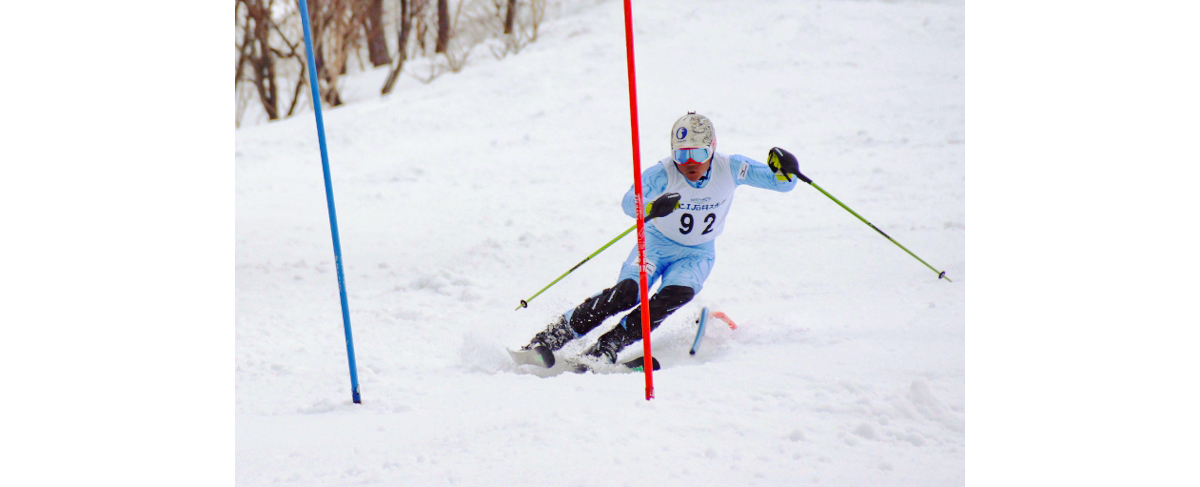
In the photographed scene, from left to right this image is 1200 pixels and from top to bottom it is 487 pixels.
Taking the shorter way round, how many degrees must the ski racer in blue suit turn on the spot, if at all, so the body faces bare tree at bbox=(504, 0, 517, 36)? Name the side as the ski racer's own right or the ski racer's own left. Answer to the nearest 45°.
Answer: approximately 180°

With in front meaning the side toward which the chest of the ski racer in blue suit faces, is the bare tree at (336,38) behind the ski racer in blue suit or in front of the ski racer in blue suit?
behind

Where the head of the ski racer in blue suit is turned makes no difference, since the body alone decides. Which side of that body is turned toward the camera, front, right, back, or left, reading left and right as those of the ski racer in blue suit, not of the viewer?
front

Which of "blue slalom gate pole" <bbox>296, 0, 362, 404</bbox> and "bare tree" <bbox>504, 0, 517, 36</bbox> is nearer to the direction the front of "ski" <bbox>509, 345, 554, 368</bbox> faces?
the blue slalom gate pole

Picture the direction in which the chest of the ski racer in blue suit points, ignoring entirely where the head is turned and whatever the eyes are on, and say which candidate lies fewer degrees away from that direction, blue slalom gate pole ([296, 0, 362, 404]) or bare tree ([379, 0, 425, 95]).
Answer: the blue slalom gate pole
